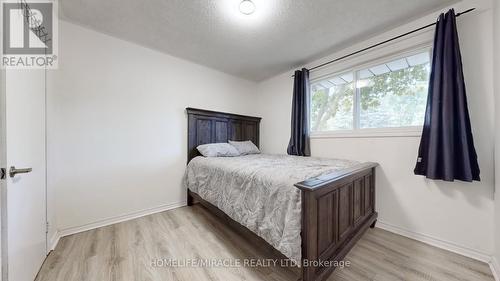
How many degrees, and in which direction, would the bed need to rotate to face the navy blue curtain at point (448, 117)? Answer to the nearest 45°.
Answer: approximately 45° to its left

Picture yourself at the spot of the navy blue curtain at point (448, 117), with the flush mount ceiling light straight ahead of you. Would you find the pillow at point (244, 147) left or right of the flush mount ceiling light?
right

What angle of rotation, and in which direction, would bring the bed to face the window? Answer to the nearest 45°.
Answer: approximately 90° to its left

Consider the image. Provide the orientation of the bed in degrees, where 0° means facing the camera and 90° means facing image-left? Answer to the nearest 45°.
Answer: approximately 315°
